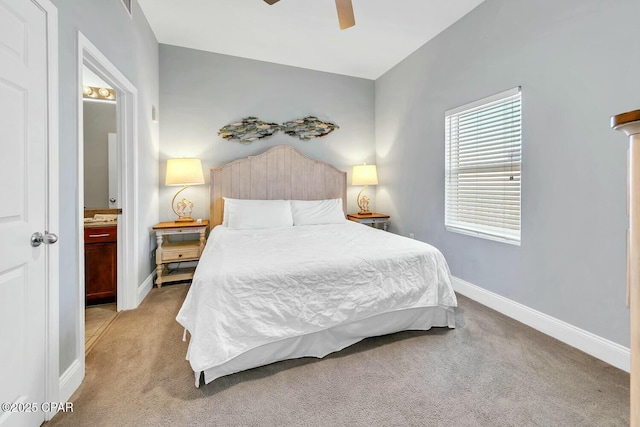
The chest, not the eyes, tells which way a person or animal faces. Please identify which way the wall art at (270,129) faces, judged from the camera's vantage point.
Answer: facing the viewer

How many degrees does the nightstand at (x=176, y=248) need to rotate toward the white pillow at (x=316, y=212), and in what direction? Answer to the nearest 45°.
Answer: approximately 90° to its left

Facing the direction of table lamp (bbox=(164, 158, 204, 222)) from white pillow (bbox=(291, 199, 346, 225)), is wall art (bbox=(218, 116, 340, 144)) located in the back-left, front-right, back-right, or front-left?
front-right

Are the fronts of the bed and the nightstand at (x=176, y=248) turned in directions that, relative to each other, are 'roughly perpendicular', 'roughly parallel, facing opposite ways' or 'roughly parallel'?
roughly parallel

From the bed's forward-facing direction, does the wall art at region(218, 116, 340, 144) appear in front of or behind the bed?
behind

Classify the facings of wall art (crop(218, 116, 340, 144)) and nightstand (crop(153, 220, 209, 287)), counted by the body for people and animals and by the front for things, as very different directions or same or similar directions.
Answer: same or similar directions

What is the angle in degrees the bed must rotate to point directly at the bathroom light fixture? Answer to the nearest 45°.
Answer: approximately 135° to its right

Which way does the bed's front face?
toward the camera

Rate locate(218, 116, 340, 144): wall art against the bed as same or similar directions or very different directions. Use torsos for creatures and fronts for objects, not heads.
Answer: same or similar directions

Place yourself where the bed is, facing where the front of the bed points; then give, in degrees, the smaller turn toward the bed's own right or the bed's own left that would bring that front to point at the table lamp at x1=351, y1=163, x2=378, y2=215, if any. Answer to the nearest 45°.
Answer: approximately 180°

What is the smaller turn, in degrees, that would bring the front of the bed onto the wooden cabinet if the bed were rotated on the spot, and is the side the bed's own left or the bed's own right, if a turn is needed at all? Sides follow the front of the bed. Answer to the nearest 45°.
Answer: approximately 135° to the bed's own right

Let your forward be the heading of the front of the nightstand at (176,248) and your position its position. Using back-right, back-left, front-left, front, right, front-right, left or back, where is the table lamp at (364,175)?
left

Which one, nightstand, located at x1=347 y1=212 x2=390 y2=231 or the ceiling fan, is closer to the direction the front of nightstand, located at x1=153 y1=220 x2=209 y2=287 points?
the ceiling fan

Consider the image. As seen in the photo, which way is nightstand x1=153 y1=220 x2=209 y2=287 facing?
toward the camera

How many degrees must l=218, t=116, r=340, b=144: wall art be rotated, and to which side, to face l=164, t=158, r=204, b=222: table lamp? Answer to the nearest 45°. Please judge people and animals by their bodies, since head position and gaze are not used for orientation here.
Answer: approximately 45° to its right

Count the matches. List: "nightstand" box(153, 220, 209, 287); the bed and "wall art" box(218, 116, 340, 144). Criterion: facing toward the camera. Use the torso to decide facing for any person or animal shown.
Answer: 3
